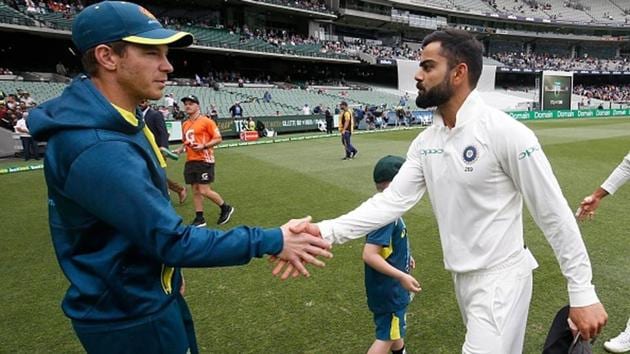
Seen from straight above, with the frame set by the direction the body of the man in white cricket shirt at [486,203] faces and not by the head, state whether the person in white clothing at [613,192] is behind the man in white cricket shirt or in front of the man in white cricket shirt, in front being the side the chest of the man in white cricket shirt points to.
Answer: behind

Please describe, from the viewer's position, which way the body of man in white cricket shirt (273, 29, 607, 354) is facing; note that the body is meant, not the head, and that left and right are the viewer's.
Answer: facing the viewer and to the left of the viewer

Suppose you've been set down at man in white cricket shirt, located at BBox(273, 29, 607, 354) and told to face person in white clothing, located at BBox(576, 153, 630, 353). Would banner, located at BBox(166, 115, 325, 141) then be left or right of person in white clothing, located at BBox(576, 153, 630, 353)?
left

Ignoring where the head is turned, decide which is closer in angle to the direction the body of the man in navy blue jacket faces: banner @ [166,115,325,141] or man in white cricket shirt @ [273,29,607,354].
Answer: the man in white cricket shirt

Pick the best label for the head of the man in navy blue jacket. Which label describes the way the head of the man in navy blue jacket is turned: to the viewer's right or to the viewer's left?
to the viewer's right

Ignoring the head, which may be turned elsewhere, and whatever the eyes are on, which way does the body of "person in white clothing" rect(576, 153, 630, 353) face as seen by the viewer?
to the viewer's left

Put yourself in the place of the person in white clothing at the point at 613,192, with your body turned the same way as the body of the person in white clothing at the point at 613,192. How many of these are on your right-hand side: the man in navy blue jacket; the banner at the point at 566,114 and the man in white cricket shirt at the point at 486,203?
1

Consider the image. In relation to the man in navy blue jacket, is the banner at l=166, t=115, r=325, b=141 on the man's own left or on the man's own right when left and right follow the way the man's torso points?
on the man's own left

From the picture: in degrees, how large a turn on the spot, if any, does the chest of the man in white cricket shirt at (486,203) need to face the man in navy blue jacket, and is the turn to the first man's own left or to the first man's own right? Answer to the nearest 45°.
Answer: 0° — they already face them

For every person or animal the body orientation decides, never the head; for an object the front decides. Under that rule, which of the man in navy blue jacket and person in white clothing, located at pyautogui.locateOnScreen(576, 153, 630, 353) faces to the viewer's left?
the person in white clothing

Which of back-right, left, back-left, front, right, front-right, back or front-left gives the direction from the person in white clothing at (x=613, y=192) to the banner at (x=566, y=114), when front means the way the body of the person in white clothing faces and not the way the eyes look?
right

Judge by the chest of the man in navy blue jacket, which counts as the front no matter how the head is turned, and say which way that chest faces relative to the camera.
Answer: to the viewer's right
